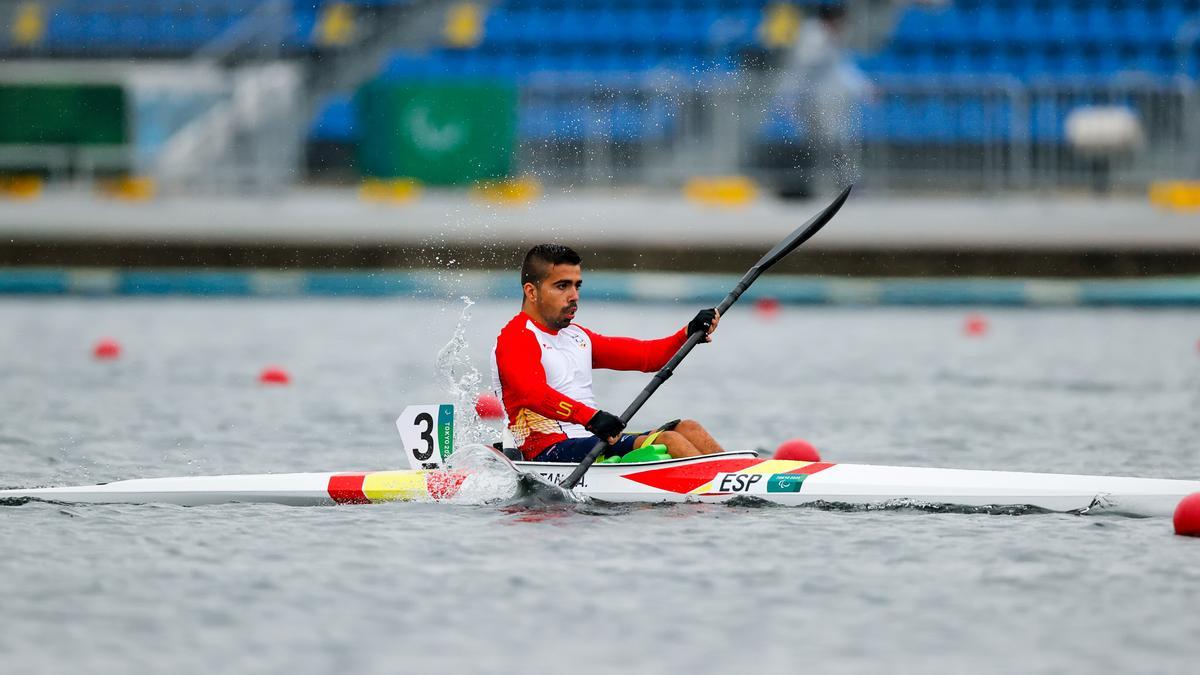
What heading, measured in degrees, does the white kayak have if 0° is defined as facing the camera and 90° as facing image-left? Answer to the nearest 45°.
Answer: approximately 270°

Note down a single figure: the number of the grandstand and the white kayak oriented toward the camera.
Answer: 1

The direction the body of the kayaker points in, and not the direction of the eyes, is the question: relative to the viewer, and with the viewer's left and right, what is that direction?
facing the viewer and to the right of the viewer

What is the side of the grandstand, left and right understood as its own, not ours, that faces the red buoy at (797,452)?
front

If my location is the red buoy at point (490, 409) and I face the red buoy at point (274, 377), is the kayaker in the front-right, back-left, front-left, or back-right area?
back-left

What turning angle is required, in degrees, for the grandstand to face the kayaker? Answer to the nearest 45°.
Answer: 0° — it already faces them

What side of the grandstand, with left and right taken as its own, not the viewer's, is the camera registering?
front

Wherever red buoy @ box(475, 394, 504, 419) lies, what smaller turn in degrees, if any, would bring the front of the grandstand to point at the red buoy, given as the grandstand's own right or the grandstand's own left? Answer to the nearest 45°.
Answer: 0° — it already faces it

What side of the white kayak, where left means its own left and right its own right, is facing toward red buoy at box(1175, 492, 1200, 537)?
front

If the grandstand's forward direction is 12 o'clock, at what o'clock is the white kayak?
The white kayak is roughly at 12 o'clock from the grandstand.

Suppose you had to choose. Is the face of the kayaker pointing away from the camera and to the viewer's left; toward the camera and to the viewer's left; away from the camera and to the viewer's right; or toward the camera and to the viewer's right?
toward the camera and to the viewer's right
